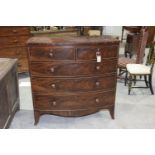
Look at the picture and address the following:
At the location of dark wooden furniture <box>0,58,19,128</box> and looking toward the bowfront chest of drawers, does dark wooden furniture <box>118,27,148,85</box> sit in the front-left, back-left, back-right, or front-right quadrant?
front-left

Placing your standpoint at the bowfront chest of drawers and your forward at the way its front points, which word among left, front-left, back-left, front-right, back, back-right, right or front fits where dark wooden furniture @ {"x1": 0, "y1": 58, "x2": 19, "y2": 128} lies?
right

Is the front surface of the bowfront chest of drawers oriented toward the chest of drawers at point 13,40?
no

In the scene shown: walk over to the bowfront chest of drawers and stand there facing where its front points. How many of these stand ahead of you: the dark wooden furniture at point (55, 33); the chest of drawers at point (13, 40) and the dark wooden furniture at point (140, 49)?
0

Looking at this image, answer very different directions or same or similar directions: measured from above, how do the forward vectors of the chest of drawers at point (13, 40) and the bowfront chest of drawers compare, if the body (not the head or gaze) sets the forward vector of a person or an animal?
same or similar directions

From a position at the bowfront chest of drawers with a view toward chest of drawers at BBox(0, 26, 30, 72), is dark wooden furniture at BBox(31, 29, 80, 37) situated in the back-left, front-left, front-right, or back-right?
front-right

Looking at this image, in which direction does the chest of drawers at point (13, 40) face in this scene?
toward the camera

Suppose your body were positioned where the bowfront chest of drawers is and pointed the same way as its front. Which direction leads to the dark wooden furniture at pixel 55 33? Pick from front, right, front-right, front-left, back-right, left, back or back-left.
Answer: back

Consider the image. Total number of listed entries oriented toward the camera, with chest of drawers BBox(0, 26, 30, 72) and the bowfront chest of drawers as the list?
2

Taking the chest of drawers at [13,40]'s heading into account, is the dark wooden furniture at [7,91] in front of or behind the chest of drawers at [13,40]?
in front

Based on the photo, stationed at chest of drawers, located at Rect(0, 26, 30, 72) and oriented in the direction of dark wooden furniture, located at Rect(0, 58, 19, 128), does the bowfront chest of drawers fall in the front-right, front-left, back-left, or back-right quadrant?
front-left

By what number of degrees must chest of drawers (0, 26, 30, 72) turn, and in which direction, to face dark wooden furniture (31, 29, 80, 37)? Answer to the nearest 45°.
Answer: approximately 90° to its left

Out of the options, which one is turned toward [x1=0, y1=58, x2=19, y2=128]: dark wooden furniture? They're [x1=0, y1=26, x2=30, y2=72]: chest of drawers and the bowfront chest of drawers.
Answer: the chest of drawers

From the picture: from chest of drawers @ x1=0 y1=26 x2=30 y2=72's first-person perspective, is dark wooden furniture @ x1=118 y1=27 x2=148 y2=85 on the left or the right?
on its left
